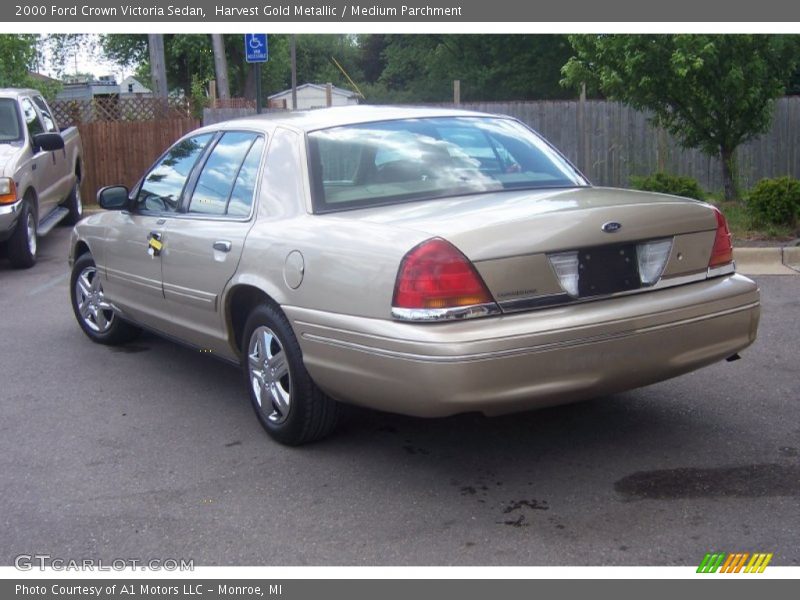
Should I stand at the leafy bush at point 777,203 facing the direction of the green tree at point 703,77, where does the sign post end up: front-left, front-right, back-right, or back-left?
front-left

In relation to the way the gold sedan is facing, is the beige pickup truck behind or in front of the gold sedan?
in front

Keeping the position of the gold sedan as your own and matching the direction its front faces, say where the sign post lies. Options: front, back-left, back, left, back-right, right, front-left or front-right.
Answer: front-right

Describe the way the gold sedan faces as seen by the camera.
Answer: facing away from the viewer and to the left of the viewer

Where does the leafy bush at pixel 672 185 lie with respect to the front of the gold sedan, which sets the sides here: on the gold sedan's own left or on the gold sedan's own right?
on the gold sedan's own right

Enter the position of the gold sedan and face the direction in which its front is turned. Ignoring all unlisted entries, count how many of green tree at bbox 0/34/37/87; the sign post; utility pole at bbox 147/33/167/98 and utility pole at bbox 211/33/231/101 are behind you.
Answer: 0

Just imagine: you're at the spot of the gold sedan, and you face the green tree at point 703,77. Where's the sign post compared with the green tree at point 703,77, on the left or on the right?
left

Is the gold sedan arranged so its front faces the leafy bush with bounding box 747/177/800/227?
no

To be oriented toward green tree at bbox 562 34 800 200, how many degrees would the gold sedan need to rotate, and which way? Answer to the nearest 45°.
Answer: approximately 45° to its right

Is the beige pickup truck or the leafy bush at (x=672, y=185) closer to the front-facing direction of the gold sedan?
the beige pickup truck

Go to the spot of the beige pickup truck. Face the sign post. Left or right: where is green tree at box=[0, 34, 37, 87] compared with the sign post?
left

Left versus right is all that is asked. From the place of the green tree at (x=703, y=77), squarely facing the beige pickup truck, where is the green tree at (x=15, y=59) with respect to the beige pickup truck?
right

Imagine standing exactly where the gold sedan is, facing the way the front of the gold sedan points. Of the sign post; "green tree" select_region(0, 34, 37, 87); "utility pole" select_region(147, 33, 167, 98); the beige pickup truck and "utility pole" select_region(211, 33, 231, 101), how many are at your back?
0

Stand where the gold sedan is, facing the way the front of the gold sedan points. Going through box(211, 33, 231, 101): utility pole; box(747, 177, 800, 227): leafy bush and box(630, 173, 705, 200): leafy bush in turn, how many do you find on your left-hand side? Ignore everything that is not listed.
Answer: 0

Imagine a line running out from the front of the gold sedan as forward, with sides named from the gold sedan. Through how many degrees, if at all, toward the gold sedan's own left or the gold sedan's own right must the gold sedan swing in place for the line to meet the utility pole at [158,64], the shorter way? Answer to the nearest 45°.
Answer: approximately 45° to the gold sedan's own right
